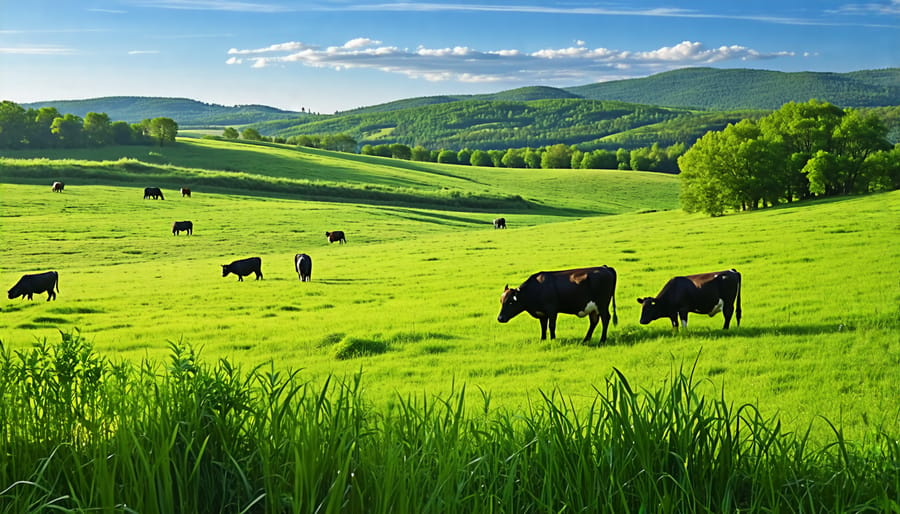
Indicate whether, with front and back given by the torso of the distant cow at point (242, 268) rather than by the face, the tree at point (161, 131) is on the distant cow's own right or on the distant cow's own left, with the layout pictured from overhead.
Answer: on the distant cow's own right

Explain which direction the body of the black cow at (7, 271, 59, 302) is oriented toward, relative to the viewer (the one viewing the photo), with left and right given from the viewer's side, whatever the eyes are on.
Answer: facing to the left of the viewer

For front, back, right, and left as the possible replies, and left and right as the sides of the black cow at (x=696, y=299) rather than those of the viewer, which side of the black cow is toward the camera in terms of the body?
left

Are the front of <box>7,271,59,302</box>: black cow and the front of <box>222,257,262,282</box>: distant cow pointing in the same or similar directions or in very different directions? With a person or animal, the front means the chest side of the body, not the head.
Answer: same or similar directions

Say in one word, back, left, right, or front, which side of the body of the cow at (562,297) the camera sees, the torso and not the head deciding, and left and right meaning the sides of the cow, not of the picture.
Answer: left

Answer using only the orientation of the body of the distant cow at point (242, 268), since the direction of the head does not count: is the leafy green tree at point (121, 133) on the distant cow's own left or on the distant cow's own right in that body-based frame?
on the distant cow's own right

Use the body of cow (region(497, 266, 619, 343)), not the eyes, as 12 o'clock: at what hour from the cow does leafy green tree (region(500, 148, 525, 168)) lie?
The leafy green tree is roughly at 3 o'clock from the cow.

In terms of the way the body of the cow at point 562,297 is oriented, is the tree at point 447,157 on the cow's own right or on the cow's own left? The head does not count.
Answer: on the cow's own right

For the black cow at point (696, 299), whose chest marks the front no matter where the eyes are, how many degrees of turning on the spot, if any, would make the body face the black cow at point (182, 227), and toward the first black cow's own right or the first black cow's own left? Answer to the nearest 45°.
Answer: approximately 45° to the first black cow's own right

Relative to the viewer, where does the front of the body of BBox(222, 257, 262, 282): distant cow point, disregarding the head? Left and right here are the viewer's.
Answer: facing to the left of the viewer
